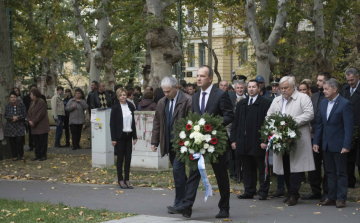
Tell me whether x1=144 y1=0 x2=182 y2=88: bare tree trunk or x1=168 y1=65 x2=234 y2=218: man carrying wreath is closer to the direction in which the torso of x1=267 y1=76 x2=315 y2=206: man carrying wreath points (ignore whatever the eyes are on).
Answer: the man carrying wreath

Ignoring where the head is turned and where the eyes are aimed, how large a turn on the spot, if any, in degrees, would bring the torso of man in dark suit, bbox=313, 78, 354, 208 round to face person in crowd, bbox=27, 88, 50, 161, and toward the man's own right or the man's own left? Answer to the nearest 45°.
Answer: approximately 90° to the man's own right

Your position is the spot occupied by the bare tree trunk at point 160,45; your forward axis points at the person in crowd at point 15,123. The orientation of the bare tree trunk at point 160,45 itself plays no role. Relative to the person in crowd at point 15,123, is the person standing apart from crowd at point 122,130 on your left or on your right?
left

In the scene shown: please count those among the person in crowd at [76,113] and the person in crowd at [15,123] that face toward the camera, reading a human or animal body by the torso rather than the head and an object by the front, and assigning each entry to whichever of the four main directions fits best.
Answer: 2

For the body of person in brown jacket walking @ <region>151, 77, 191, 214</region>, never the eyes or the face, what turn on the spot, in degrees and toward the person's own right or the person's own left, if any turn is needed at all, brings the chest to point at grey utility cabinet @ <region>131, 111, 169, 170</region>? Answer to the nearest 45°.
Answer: approximately 135° to the person's own right

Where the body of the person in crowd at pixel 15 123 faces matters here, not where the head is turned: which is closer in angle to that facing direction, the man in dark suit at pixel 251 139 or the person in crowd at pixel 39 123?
the man in dark suit

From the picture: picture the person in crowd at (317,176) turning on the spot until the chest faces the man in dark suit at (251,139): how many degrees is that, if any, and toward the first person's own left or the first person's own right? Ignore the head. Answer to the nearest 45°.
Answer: approximately 45° to the first person's own right

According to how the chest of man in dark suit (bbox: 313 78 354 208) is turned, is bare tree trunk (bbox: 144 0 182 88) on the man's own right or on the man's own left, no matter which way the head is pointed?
on the man's own right

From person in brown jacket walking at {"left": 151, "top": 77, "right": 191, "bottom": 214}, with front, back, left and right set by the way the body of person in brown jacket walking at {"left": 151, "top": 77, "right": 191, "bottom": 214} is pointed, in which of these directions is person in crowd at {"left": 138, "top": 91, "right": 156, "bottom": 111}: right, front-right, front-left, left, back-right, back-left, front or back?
back-right

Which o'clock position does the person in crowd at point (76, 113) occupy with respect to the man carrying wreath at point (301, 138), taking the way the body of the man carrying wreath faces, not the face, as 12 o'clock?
The person in crowd is roughly at 3 o'clock from the man carrying wreath.
